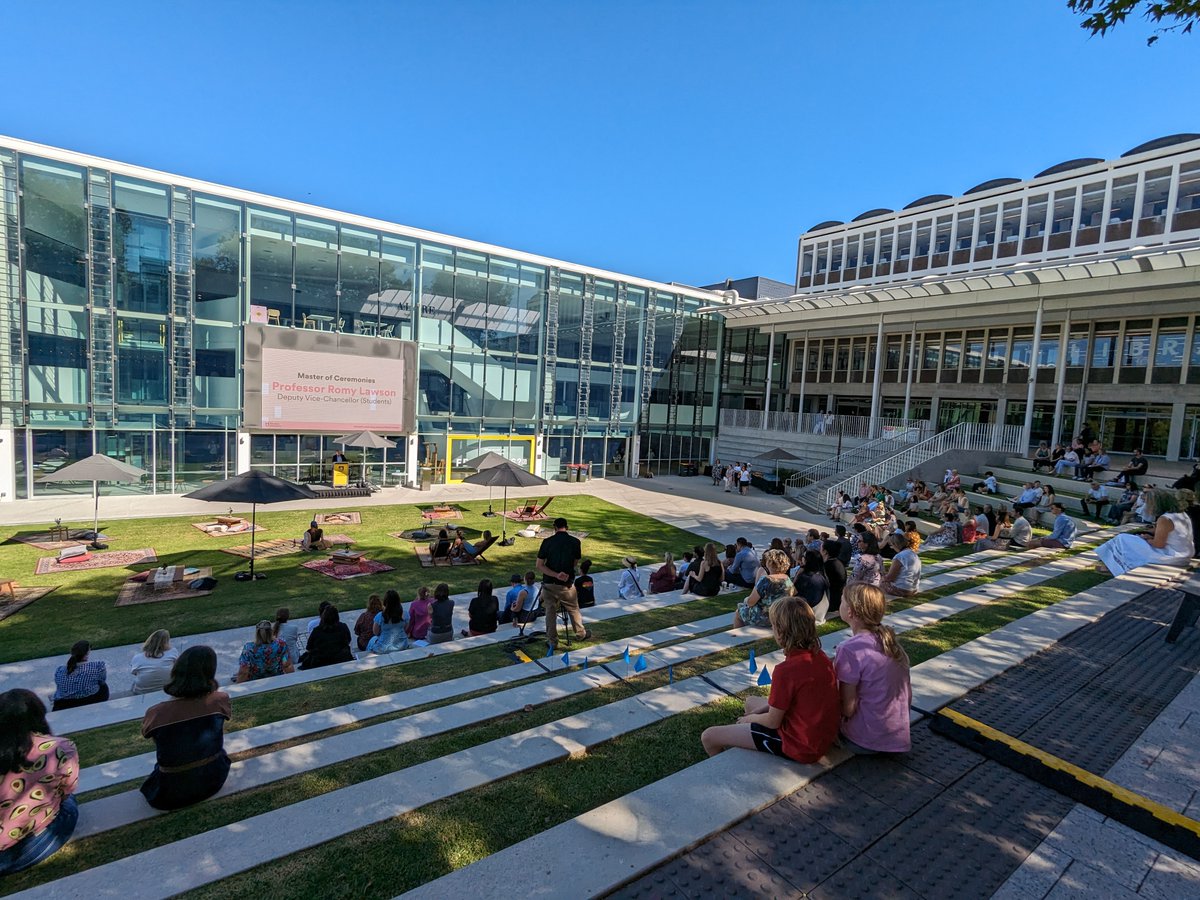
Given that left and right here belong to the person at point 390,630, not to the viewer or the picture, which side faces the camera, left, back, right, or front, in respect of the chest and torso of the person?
back

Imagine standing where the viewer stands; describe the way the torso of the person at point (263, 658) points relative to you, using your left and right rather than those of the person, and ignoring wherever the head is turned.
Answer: facing away from the viewer

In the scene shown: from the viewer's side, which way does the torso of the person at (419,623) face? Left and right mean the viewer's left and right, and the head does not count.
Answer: facing away from the viewer

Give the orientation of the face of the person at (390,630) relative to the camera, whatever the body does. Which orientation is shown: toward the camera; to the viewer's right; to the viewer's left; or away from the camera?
away from the camera

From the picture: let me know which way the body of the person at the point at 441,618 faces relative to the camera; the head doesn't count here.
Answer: away from the camera

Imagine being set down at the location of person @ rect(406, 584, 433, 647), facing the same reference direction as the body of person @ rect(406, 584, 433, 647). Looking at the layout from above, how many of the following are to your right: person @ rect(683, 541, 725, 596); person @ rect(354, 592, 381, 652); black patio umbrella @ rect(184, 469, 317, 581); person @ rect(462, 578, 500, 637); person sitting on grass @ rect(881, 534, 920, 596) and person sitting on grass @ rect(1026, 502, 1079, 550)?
4

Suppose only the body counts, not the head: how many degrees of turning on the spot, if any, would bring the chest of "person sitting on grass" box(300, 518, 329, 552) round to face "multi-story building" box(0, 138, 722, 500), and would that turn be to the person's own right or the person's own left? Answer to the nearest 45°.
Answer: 0° — they already face it

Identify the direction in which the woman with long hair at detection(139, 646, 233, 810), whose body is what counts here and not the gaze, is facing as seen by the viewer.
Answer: away from the camera

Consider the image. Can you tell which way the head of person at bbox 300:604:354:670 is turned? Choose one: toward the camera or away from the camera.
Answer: away from the camera

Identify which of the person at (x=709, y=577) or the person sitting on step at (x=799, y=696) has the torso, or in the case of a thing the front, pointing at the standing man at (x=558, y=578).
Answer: the person sitting on step

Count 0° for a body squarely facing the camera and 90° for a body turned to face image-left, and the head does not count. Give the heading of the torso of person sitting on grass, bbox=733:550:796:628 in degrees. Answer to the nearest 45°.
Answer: approximately 135°

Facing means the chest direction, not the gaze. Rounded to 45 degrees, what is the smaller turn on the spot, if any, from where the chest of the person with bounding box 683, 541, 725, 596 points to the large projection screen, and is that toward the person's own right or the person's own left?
0° — they already face it

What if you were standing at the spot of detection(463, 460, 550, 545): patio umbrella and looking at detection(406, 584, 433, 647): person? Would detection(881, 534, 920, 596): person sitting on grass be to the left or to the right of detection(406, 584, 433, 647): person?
left

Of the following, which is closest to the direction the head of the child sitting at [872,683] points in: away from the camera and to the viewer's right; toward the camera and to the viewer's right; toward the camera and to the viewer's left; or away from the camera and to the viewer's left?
away from the camera and to the viewer's left

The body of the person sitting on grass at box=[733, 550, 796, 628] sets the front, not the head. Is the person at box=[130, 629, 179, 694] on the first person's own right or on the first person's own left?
on the first person's own left
